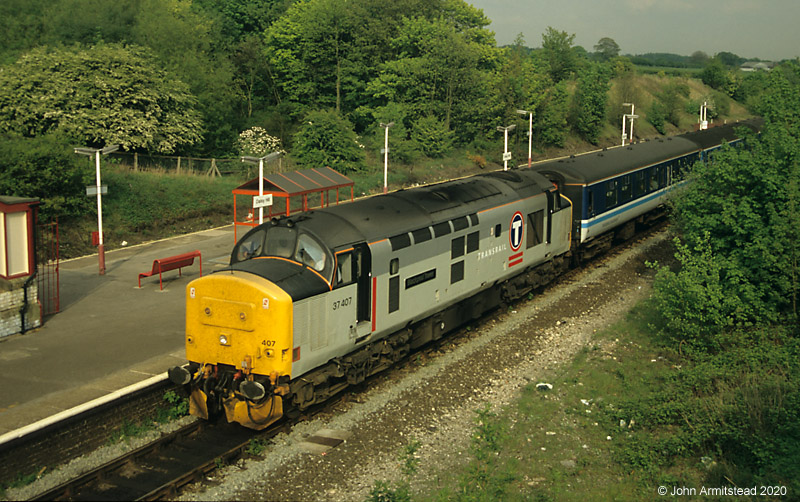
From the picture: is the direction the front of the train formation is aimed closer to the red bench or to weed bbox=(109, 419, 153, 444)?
the weed

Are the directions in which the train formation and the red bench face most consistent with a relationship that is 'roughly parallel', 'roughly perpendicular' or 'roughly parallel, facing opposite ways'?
roughly perpendicular

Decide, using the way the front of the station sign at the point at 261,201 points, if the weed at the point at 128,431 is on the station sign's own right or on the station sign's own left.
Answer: on the station sign's own right

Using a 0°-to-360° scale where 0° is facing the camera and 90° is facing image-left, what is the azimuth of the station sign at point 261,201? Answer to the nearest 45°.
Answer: approximately 315°

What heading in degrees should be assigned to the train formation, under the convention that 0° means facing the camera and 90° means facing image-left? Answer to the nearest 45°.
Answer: approximately 45°

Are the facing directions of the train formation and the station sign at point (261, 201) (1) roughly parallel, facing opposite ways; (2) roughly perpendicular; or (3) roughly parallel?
roughly perpendicular

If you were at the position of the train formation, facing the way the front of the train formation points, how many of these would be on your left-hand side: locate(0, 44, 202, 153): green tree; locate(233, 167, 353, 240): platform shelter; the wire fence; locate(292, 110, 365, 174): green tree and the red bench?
0

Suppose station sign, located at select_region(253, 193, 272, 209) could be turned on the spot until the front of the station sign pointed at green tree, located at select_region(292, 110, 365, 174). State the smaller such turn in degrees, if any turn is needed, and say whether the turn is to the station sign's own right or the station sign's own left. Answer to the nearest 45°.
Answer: approximately 135° to the station sign's own left

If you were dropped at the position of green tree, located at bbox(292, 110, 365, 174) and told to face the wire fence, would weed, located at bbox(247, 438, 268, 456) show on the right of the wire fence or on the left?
left

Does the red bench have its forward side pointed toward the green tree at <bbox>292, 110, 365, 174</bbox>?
no
